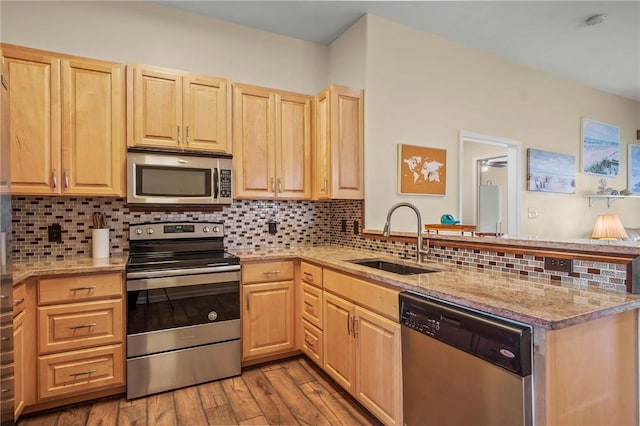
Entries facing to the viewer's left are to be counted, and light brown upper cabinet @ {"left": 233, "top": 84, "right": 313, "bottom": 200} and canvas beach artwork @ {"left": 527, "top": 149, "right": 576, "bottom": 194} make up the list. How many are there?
0

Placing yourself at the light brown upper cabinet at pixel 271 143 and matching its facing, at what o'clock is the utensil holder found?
The utensil holder is roughly at 4 o'clock from the light brown upper cabinet.

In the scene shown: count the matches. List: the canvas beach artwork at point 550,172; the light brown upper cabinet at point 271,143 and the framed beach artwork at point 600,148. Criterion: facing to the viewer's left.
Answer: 0

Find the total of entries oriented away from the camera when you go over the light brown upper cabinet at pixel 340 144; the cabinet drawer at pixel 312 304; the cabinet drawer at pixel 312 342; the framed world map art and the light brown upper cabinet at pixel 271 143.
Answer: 0

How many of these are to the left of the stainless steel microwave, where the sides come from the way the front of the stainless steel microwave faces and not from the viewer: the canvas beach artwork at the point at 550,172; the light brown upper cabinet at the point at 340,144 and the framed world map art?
3

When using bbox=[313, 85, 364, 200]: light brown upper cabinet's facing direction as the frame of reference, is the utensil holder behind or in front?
in front

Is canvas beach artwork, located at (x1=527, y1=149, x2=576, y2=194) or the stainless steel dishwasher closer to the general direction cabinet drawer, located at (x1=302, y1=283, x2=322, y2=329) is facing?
the stainless steel dishwasher

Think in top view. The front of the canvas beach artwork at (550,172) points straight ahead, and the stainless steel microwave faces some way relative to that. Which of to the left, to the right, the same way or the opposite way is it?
the same way

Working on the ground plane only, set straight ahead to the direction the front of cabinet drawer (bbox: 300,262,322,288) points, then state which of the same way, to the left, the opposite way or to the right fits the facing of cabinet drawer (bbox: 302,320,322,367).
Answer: the same way

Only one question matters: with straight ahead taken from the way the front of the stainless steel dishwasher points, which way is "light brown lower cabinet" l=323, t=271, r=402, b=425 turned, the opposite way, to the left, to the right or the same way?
the same way

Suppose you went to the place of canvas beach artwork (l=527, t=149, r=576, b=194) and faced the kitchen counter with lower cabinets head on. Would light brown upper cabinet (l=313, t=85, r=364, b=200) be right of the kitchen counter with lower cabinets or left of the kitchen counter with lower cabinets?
right

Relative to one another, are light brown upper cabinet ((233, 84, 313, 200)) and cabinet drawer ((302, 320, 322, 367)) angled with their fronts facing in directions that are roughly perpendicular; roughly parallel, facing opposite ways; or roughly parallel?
roughly perpendicular

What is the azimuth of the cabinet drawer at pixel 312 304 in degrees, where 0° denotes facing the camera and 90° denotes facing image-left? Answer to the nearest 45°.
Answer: approximately 45°

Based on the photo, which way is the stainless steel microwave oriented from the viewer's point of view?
toward the camera

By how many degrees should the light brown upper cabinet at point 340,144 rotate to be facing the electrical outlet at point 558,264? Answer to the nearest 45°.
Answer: approximately 90° to its left

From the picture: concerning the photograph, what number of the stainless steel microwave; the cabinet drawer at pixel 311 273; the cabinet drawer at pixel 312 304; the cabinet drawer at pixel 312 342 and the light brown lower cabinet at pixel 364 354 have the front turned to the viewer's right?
0
